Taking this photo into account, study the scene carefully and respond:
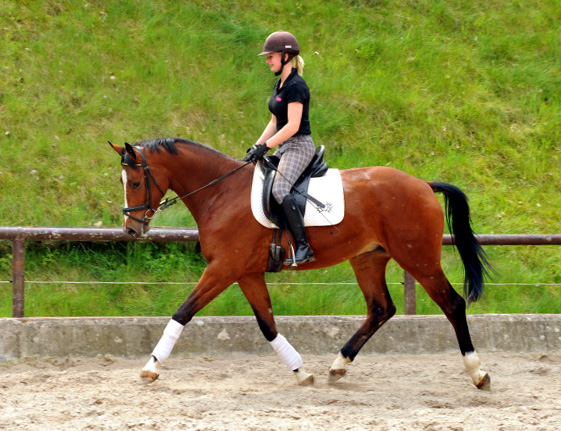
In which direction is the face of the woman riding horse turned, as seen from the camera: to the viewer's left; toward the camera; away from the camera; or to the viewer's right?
to the viewer's left

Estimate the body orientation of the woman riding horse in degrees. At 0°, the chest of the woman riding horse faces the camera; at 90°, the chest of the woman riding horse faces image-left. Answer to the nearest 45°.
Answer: approximately 90°

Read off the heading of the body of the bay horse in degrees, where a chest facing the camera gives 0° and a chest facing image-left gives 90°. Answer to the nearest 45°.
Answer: approximately 90°
